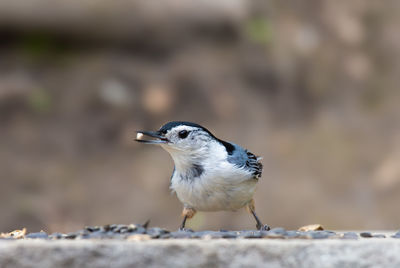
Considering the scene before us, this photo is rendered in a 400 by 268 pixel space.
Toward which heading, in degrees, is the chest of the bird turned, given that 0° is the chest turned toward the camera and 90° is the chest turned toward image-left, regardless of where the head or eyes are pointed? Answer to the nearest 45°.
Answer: approximately 45°
